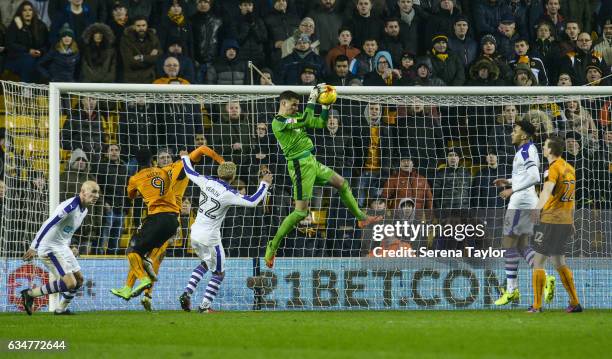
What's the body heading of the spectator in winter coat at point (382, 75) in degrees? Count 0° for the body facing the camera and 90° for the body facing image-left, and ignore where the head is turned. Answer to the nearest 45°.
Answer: approximately 0°

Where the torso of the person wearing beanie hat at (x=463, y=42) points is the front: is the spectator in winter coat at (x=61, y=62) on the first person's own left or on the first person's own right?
on the first person's own right

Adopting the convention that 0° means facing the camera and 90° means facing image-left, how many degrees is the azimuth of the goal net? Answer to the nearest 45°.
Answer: approximately 0°

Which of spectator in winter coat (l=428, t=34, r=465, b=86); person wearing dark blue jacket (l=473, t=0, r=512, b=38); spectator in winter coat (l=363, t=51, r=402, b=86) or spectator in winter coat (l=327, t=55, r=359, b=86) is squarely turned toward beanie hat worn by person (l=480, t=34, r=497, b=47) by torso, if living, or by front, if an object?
person wearing dark blue jacket (l=473, t=0, r=512, b=38)

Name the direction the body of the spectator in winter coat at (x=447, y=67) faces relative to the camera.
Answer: toward the camera

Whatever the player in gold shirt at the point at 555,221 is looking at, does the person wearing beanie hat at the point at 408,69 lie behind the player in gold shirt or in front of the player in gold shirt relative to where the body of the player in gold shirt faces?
in front

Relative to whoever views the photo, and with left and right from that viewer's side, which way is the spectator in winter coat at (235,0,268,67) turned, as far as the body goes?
facing the viewer

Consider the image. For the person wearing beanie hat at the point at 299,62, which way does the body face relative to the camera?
toward the camera
